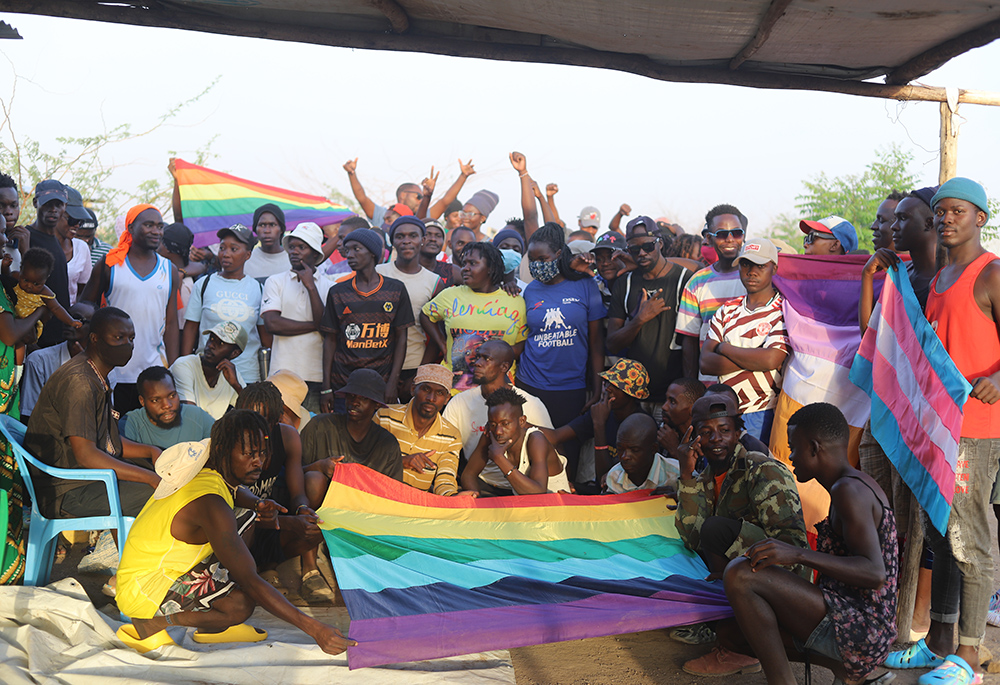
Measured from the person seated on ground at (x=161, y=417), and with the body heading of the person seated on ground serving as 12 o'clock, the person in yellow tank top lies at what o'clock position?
The person in yellow tank top is roughly at 12 o'clock from the person seated on ground.

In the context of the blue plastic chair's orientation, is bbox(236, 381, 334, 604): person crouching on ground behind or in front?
in front

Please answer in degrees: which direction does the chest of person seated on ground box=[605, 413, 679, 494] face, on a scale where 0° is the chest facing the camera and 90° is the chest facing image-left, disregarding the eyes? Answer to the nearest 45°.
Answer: approximately 45°

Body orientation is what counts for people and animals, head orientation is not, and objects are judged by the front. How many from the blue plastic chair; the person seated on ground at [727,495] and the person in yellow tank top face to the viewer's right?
2

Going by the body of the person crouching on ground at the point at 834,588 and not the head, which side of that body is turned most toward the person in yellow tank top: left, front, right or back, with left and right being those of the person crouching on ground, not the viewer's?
front

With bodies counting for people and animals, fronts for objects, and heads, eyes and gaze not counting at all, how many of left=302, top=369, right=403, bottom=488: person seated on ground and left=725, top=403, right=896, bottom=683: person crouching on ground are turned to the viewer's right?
0

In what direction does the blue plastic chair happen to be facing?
to the viewer's right

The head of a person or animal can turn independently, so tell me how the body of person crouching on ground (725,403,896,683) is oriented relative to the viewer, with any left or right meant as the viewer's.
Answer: facing to the left of the viewer

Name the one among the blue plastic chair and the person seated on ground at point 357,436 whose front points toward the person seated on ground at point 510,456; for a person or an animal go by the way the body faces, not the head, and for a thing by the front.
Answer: the blue plastic chair
